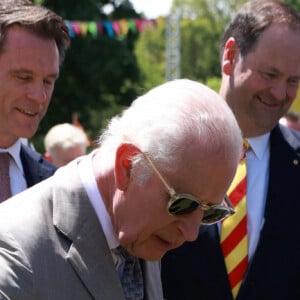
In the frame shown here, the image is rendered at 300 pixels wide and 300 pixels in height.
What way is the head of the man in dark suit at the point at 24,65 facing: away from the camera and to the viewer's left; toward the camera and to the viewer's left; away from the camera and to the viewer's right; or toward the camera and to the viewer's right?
toward the camera and to the viewer's right

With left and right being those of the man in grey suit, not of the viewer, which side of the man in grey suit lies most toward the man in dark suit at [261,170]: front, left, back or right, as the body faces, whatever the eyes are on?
left

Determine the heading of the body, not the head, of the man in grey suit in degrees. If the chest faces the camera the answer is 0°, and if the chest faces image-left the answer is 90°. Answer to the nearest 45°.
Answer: approximately 315°

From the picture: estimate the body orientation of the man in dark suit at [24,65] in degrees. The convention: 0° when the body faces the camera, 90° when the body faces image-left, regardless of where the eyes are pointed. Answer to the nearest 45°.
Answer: approximately 315°

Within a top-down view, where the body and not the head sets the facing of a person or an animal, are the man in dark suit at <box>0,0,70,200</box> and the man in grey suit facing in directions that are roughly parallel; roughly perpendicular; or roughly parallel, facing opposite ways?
roughly parallel

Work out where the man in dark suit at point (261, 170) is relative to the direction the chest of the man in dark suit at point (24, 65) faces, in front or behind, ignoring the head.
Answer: in front

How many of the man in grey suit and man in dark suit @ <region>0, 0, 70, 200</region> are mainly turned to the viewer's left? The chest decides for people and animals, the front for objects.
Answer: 0

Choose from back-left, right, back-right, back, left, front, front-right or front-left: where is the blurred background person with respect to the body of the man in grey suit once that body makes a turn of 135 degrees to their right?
right

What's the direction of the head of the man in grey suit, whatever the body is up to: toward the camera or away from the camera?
toward the camera
